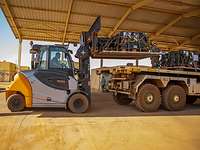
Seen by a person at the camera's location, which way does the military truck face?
facing away from the viewer and to the right of the viewer
